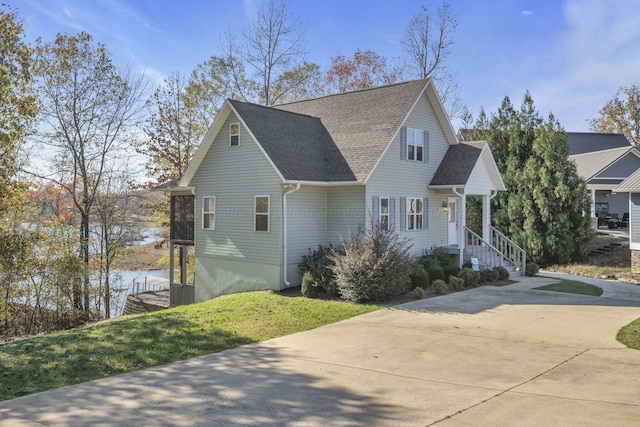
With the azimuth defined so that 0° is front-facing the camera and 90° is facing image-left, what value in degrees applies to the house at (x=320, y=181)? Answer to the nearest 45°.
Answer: approximately 315°

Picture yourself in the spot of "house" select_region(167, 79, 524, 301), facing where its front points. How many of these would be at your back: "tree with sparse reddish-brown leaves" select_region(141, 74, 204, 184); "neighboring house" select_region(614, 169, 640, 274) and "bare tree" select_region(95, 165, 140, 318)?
2

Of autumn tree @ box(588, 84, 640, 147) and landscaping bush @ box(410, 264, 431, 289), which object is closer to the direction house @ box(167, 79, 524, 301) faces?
the landscaping bush

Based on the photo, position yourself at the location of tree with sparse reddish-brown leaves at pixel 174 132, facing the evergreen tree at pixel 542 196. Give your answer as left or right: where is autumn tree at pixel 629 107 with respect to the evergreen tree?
left

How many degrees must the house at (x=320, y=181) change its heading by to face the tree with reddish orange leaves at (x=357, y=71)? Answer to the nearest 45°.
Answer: approximately 135° to its left

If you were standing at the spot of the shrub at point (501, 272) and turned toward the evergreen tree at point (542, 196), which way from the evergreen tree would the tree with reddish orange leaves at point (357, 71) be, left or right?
left

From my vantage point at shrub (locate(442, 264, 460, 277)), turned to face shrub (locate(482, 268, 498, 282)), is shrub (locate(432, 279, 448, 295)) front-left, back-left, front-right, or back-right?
back-right

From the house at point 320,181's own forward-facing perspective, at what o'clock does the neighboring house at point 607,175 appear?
The neighboring house is roughly at 9 o'clock from the house.

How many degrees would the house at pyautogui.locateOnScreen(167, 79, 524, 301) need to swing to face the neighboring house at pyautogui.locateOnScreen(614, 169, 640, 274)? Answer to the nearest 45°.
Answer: approximately 45° to its left

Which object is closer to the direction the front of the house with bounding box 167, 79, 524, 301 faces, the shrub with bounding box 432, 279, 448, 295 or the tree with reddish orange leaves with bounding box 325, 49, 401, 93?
the shrub

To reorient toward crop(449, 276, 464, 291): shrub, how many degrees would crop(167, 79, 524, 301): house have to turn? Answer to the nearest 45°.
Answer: approximately 45° to its left
